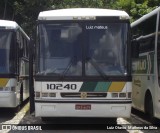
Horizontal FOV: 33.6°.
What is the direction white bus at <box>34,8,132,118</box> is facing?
toward the camera

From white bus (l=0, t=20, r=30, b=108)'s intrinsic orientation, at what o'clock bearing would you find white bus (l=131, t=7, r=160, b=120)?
white bus (l=131, t=7, r=160, b=120) is roughly at 8 o'clock from white bus (l=0, t=20, r=30, b=108).

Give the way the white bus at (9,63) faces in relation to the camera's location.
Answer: facing the viewer and to the left of the viewer

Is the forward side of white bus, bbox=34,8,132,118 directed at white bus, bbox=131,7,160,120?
no
